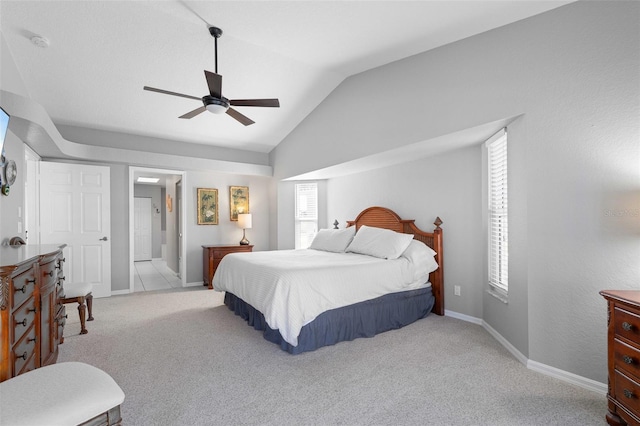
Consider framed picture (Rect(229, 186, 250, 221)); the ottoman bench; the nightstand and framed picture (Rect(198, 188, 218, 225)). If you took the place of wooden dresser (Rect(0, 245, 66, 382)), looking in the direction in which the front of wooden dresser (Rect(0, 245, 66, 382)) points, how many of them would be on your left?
3

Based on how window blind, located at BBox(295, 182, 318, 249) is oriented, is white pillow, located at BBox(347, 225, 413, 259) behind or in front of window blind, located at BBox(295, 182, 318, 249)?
in front

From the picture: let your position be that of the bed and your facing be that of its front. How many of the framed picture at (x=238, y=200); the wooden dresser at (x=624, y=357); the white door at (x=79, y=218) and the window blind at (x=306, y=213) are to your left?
1

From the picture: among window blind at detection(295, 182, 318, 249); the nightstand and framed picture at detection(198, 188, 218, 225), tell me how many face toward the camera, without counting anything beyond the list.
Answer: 3

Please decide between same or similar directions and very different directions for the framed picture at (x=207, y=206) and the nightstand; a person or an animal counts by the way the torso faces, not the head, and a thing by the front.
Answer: same or similar directions

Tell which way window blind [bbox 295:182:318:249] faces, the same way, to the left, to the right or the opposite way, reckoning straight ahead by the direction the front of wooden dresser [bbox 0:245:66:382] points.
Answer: to the right

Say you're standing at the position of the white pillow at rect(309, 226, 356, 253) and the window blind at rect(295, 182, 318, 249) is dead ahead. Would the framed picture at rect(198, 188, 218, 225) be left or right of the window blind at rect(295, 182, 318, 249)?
left

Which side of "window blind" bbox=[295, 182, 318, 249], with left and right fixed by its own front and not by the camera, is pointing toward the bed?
front

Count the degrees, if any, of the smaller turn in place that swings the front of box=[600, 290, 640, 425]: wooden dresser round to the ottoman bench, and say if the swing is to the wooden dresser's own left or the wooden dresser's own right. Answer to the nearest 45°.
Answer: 0° — it already faces it

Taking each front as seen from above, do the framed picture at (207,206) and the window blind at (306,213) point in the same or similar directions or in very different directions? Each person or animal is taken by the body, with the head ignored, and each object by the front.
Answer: same or similar directions

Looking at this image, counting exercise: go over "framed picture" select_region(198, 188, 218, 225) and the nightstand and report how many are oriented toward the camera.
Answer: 2

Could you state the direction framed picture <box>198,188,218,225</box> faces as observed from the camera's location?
facing the viewer

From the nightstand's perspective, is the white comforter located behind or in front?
in front

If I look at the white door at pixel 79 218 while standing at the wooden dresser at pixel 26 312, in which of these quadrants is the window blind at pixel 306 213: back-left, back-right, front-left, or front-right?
front-right

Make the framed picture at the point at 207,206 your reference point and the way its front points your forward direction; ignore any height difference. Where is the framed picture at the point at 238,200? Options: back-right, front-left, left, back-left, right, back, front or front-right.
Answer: left

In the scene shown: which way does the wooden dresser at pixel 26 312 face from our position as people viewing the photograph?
facing the viewer and to the right of the viewer
